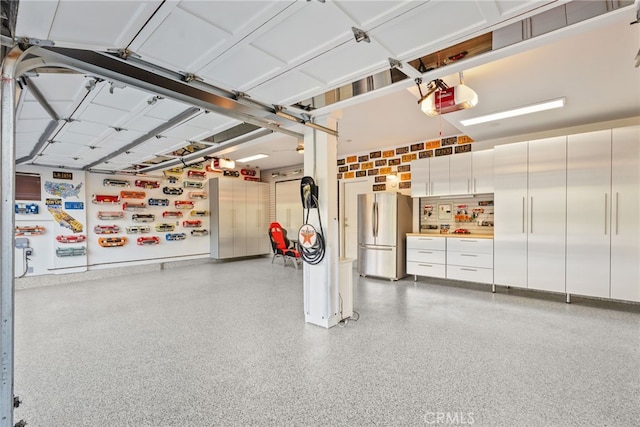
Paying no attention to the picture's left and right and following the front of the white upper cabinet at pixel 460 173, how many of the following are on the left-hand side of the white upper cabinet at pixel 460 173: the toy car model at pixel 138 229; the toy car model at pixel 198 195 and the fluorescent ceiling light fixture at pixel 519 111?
1

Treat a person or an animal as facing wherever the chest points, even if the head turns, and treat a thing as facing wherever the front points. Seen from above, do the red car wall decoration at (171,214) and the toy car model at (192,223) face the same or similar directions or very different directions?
same or similar directions

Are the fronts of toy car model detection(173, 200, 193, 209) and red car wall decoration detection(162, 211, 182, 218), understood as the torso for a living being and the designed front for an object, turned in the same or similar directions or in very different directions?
same or similar directions

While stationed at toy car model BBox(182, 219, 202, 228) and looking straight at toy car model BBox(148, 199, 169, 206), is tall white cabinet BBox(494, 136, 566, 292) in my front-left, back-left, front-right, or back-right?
back-left

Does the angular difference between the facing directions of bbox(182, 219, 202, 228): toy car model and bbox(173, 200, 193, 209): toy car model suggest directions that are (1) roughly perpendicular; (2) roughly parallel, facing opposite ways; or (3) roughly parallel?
roughly parallel

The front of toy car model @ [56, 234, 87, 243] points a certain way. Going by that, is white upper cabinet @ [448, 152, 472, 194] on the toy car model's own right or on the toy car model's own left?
on the toy car model's own left

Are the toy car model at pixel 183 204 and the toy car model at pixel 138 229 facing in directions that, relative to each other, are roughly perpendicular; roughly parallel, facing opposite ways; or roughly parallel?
roughly parallel
